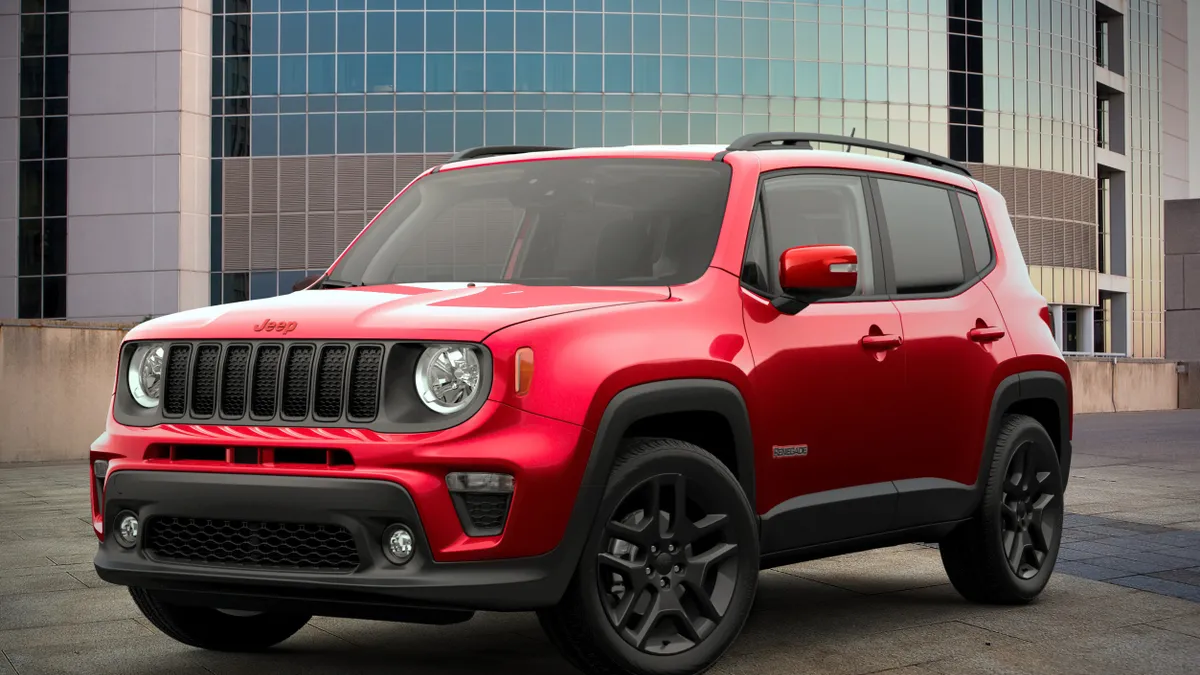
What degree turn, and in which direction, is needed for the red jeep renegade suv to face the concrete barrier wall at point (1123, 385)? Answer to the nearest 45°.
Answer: approximately 135° to its right

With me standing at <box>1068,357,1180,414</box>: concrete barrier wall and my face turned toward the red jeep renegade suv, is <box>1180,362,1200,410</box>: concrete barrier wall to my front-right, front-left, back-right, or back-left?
back-left

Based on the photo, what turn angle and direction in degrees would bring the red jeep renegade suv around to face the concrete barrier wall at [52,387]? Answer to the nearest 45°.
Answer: approximately 90° to its right

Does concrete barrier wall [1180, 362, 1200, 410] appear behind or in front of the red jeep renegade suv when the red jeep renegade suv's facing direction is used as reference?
behind

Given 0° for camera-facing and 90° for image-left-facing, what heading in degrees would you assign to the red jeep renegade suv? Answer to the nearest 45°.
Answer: approximately 45°
